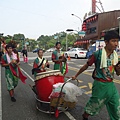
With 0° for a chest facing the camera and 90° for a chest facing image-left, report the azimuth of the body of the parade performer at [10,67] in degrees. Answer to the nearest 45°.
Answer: approximately 315°

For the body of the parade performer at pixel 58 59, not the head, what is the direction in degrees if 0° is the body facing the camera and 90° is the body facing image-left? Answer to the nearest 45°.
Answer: approximately 315°

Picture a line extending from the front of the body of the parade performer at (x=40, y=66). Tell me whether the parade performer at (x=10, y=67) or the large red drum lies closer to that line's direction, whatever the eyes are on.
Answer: the large red drum

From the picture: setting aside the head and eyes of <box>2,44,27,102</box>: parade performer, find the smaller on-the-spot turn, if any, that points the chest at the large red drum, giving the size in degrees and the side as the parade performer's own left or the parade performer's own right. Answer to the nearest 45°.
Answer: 0° — they already face it

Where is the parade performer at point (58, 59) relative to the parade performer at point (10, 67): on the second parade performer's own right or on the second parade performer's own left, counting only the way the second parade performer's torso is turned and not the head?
on the second parade performer's own left

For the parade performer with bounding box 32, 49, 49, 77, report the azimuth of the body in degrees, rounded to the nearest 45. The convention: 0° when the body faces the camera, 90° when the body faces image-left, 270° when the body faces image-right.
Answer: approximately 315°

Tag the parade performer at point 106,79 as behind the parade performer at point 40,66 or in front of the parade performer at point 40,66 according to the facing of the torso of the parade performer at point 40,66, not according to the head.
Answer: in front
